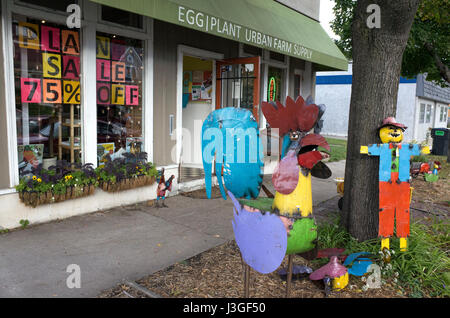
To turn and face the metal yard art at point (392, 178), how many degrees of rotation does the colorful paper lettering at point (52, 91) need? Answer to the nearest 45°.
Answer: approximately 45° to its left

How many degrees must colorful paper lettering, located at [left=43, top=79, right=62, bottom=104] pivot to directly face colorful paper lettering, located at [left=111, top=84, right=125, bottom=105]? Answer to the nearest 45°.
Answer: approximately 135° to its left

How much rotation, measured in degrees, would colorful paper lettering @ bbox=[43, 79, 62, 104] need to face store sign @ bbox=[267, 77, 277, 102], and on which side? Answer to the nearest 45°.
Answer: approximately 135° to its left

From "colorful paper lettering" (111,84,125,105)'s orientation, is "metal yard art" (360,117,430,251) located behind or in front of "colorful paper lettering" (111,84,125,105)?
in front

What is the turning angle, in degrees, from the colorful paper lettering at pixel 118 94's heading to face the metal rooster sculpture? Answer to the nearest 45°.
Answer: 0° — it already faces it

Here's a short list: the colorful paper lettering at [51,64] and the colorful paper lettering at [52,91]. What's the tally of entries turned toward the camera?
2

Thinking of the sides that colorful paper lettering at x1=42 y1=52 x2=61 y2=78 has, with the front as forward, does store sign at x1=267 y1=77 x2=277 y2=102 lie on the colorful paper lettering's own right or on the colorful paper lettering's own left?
on the colorful paper lettering's own left

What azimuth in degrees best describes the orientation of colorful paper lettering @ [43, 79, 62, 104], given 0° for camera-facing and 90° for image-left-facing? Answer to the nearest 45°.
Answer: approximately 0°
